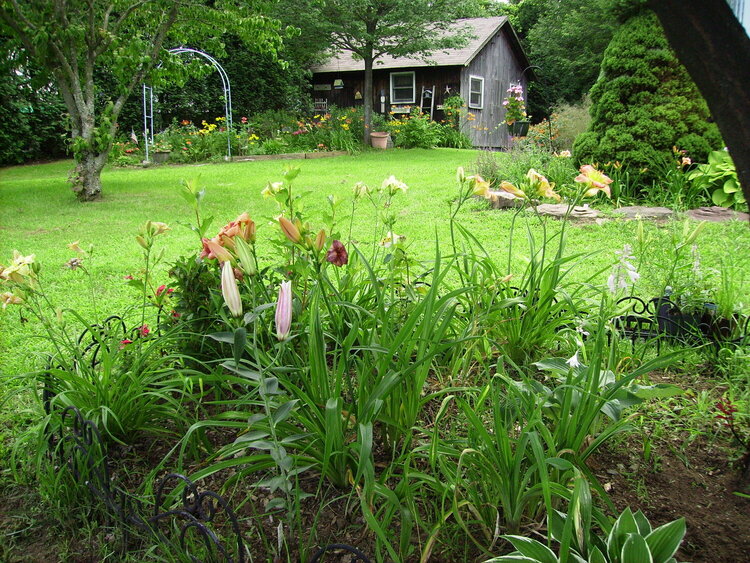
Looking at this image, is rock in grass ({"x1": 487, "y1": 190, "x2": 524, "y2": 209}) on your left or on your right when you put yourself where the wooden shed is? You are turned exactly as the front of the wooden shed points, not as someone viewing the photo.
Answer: on your left

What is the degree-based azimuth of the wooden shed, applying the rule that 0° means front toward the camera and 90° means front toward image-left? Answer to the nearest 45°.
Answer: approximately 45°

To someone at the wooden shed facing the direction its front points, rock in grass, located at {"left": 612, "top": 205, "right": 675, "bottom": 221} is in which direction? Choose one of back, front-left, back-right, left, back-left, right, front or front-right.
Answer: front-left

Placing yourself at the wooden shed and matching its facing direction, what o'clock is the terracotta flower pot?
The terracotta flower pot is roughly at 11 o'clock from the wooden shed.

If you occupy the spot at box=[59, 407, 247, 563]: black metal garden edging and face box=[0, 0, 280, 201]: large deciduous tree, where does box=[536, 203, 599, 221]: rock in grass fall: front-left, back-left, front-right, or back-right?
front-right

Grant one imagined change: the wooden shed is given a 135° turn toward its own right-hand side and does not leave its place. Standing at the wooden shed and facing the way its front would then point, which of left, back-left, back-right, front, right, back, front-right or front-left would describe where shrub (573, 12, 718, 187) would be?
back

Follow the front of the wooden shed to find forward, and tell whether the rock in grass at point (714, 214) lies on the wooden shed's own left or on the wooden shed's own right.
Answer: on the wooden shed's own left

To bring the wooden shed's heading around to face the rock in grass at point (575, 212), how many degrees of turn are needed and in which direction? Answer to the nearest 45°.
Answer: approximately 45° to its left

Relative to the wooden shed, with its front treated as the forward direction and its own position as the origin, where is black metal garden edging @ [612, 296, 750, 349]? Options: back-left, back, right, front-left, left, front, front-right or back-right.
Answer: front-left

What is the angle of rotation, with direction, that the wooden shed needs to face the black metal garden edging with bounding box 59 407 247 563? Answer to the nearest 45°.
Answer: approximately 45° to its left
